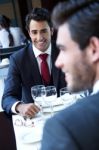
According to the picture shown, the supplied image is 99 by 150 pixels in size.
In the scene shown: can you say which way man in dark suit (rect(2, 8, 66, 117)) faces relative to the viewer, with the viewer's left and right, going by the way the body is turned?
facing the viewer and to the right of the viewer

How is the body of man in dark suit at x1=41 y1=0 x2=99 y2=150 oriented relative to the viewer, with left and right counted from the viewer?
facing away from the viewer and to the left of the viewer

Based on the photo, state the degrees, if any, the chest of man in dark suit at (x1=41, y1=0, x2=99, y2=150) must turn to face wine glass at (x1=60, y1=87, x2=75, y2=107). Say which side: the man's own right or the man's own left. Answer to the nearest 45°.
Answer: approximately 45° to the man's own right

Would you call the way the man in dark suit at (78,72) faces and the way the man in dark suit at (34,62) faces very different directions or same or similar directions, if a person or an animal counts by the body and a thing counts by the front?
very different directions

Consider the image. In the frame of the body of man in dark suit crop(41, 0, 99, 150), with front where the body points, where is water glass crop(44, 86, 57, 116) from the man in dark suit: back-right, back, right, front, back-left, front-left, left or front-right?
front-right

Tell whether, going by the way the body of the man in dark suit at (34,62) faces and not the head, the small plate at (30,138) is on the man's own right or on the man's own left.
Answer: on the man's own right

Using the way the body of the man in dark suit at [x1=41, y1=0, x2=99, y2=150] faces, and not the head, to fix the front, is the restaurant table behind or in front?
in front
